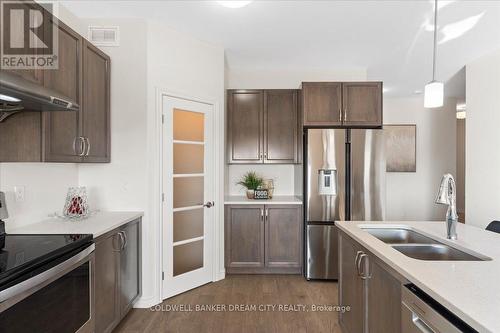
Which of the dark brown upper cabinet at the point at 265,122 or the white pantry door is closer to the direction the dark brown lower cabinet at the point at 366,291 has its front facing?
the white pantry door

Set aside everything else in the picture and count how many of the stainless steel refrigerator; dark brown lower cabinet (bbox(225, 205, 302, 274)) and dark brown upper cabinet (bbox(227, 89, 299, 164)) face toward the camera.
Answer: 3

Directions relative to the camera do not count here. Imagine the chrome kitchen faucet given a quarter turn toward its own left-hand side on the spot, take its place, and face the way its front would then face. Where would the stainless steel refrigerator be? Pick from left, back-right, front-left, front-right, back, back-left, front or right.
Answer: back

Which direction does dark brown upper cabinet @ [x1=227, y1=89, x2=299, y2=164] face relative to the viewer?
toward the camera

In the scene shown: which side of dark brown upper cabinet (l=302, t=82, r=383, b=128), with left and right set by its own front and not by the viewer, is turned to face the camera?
front

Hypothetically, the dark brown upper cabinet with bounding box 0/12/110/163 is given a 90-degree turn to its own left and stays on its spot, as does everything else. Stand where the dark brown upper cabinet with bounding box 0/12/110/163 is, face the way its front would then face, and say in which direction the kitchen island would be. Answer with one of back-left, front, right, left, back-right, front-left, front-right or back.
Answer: right

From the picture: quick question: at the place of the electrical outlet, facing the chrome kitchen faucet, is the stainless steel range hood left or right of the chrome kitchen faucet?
right

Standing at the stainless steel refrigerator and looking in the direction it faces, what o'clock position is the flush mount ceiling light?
The flush mount ceiling light is roughly at 1 o'clock from the stainless steel refrigerator.

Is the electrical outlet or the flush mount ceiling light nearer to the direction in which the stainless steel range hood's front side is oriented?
the flush mount ceiling light

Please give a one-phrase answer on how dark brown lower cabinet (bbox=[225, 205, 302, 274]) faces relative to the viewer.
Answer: facing the viewer

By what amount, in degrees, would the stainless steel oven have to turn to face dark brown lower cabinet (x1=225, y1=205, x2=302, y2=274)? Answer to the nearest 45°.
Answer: approximately 90° to its left

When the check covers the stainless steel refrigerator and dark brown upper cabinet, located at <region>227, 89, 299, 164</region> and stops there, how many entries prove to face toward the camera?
2

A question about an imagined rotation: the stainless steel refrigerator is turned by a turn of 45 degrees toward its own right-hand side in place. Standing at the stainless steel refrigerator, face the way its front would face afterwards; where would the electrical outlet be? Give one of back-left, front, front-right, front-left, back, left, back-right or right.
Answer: front

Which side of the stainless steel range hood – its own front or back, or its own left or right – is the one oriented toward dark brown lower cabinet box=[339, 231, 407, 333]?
front
